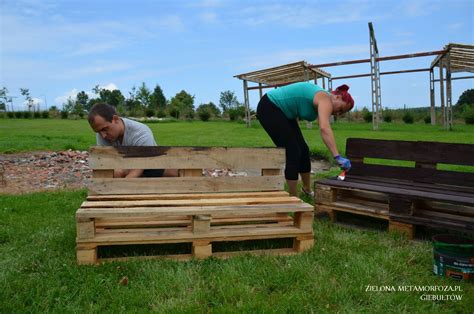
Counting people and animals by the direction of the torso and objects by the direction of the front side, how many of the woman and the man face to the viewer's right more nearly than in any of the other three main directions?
1

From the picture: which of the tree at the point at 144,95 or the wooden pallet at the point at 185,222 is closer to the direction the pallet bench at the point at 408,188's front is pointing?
the wooden pallet

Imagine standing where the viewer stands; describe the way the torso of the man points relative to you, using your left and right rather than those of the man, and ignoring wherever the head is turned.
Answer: facing the viewer and to the left of the viewer

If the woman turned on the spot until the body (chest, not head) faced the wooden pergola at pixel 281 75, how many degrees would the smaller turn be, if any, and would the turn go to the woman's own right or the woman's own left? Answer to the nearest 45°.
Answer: approximately 90° to the woman's own left

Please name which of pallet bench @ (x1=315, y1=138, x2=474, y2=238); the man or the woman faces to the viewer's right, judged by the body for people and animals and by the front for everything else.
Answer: the woman

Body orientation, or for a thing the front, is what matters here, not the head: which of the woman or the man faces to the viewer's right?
the woman

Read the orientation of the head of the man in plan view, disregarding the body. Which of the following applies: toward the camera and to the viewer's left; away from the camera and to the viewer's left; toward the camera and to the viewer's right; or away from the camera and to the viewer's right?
toward the camera and to the viewer's left

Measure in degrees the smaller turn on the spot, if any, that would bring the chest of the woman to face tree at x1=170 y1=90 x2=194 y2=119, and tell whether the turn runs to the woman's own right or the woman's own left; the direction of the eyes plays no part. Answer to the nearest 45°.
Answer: approximately 90° to the woman's own left

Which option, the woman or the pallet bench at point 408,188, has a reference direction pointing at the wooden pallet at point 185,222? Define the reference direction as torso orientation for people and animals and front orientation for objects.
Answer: the pallet bench

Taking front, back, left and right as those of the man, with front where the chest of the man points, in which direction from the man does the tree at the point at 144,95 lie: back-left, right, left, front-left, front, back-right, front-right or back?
back-right

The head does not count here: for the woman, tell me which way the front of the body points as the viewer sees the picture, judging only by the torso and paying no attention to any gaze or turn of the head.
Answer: to the viewer's right

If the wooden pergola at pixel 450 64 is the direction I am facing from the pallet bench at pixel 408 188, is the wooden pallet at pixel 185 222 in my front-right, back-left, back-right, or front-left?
back-left

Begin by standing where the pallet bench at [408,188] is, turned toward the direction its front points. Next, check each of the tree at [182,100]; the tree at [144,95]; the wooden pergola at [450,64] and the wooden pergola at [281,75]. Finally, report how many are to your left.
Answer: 0

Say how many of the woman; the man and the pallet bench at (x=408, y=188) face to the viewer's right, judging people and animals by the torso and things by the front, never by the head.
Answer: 1

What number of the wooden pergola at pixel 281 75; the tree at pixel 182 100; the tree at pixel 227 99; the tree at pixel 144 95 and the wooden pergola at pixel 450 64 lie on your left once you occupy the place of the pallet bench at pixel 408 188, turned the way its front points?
0

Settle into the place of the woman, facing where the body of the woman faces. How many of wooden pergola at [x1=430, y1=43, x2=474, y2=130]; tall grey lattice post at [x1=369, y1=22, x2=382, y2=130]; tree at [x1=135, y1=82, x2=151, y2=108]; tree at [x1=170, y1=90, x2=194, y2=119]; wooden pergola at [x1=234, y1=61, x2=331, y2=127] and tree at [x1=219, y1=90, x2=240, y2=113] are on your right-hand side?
0

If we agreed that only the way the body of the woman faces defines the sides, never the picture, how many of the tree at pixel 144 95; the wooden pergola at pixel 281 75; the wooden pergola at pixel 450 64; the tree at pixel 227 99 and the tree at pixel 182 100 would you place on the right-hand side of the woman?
0

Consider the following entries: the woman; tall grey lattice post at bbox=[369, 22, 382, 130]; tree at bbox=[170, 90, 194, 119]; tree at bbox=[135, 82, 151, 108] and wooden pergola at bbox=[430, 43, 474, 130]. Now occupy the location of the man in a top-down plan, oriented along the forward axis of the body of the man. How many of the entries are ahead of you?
0
